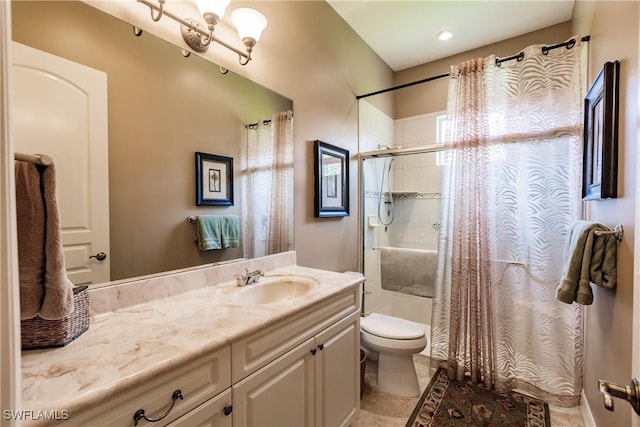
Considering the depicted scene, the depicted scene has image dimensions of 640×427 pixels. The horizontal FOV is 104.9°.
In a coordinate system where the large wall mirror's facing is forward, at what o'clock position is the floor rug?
The floor rug is roughly at 11 o'clock from the large wall mirror.

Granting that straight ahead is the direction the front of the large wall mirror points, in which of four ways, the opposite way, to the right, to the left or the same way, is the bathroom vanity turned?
the same way

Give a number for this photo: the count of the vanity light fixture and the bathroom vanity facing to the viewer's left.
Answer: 0

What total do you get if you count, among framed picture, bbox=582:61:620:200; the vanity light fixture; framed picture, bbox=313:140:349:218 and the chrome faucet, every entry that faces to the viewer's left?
1

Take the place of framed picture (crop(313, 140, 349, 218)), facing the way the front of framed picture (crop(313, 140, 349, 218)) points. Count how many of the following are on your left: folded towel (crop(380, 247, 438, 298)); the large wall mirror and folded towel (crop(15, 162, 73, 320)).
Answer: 1

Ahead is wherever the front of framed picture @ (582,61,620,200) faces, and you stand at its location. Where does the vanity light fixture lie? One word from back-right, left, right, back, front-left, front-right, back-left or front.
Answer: front-left

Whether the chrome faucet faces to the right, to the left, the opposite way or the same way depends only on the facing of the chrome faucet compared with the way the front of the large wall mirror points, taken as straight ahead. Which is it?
the same way

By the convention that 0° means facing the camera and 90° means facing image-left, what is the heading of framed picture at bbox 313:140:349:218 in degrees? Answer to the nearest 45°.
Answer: approximately 315°

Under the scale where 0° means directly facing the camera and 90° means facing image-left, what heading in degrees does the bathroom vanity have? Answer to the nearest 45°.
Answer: approximately 315°

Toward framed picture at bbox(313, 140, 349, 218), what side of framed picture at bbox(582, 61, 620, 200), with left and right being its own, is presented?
front

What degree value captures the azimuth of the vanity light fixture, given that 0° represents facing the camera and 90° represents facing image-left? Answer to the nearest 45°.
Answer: approximately 315°

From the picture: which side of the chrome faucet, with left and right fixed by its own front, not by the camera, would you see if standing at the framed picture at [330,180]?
left

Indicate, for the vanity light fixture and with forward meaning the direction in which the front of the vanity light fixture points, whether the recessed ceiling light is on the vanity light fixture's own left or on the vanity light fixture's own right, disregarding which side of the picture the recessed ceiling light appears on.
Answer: on the vanity light fixture's own left

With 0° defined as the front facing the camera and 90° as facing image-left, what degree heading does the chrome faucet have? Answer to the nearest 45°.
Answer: approximately 315°
